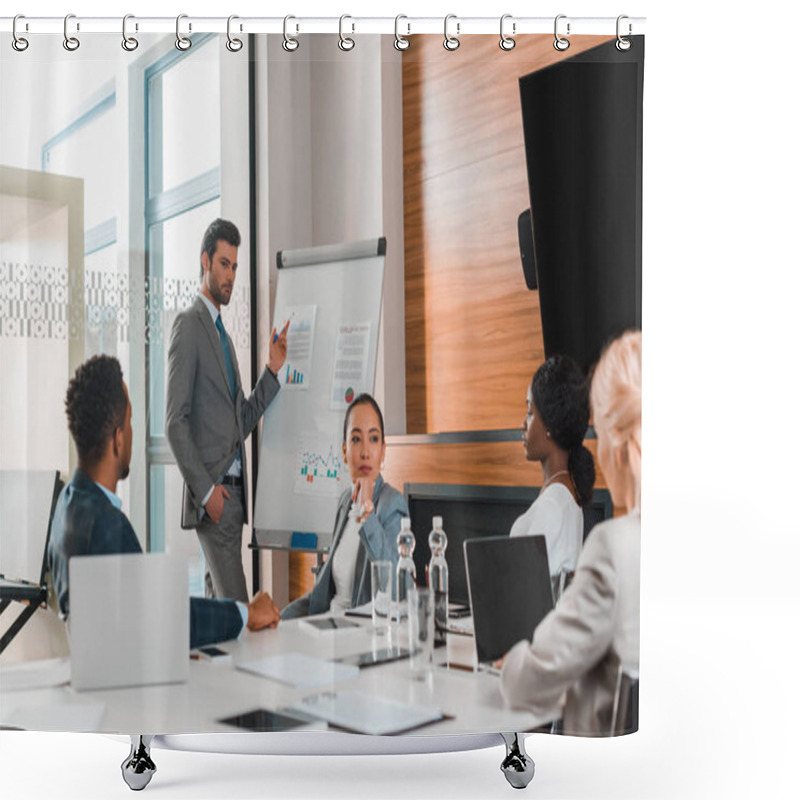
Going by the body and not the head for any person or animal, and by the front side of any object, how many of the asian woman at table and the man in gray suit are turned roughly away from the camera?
0

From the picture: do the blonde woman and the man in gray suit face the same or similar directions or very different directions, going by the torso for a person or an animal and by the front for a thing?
very different directions

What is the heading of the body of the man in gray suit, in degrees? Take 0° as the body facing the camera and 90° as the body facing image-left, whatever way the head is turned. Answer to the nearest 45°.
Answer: approximately 315°

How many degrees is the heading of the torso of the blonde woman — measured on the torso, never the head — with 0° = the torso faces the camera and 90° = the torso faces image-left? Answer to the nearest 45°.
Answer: approximately 135°

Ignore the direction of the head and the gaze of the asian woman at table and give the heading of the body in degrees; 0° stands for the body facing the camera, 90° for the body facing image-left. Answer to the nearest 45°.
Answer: approximately 45°
